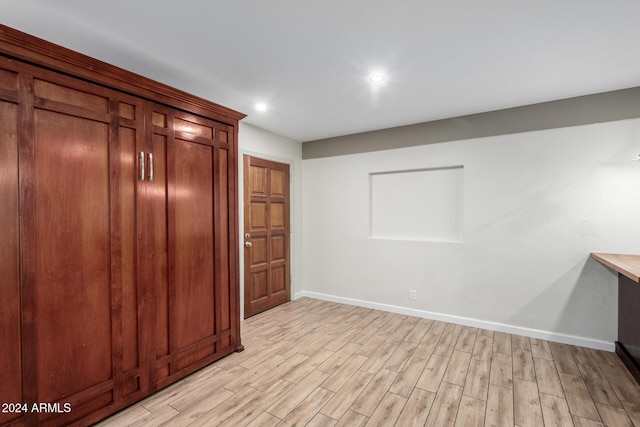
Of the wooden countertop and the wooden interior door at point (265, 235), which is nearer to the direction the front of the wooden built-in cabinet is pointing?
the wooden countertop

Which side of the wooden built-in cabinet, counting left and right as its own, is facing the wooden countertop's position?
front

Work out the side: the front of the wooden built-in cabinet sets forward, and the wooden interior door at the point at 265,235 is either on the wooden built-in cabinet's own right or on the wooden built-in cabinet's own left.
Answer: on the wooden built-in cabinet's own left

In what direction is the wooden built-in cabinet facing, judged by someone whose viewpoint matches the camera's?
facing the viewer and to the right of the viewer
